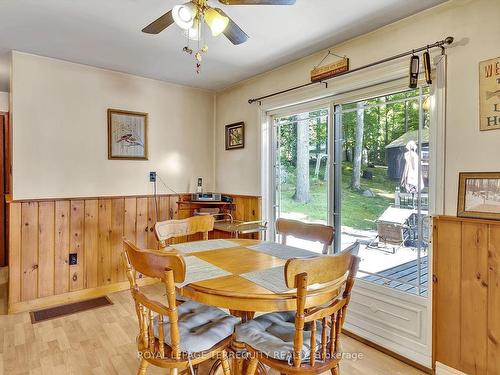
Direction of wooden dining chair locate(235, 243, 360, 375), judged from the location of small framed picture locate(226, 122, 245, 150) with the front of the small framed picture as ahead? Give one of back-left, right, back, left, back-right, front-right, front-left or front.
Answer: front-left

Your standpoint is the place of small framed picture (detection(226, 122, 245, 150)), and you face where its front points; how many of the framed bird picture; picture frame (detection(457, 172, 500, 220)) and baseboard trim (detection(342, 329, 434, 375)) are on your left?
2

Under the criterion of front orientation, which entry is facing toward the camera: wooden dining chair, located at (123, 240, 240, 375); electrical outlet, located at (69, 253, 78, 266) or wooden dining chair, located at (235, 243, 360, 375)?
the electrical outlet

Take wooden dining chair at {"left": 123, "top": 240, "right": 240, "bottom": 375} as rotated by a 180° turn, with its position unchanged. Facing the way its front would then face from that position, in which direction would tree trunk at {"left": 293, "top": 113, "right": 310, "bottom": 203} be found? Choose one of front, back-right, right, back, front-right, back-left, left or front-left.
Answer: back

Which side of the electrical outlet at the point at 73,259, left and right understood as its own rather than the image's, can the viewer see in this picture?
front

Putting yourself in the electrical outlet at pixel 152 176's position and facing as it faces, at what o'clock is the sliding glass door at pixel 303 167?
The sliding glass door is roughly at 10 o'clock from the electrical outlet.

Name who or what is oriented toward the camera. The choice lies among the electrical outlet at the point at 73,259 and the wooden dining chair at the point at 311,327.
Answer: the electrical outlet

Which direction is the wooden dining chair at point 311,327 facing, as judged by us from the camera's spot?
facing away from the viewer and to the left of the viewer

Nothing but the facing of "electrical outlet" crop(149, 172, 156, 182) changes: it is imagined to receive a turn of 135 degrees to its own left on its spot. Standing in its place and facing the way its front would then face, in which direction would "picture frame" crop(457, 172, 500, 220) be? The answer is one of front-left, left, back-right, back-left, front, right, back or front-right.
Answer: right

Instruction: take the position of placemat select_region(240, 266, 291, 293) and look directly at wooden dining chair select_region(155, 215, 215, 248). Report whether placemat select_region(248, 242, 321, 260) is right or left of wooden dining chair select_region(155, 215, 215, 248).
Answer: right

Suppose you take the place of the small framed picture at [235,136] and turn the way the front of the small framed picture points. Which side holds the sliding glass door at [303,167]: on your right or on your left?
on your left

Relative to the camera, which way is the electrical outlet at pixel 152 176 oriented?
toward the camera

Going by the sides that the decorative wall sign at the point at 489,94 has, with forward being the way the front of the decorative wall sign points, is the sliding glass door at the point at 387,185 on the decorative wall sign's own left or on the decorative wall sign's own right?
on the decorative wall sign's own right

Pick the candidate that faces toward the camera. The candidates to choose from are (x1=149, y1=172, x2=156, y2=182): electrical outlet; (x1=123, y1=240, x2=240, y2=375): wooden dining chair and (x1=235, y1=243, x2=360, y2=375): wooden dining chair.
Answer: the electrical outlet

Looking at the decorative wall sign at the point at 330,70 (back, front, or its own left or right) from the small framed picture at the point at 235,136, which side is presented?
right

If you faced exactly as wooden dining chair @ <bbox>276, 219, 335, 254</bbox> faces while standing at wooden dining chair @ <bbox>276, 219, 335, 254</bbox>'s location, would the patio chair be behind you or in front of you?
behind
